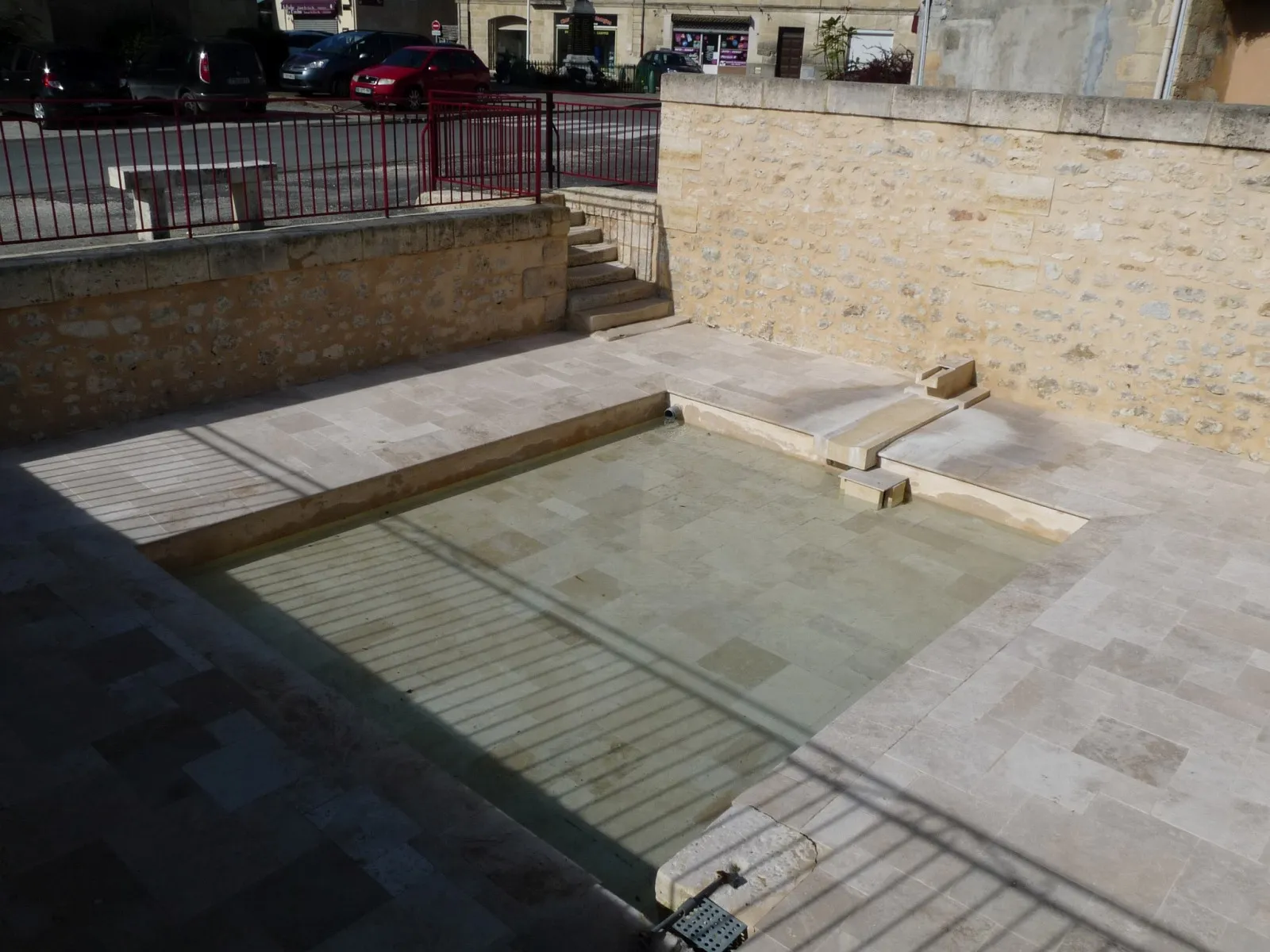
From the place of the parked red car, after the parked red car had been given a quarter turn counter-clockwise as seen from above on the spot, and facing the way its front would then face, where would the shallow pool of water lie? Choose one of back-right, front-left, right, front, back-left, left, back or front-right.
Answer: front-right

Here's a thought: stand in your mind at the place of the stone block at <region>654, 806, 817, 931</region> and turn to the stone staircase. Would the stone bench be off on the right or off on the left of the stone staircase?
left

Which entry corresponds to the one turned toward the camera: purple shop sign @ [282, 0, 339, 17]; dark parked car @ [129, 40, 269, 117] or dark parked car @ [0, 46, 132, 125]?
the purple shop sign

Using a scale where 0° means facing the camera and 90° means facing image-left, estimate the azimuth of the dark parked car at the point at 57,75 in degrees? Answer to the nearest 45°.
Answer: approximately 135°

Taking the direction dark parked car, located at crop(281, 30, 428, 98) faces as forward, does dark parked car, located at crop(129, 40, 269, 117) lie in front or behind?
in front

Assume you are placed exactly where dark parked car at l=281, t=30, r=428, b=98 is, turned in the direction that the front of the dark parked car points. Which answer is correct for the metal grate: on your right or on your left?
on your left

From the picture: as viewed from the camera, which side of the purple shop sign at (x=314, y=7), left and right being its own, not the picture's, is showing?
front

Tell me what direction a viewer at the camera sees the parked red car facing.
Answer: facing the viewer and to the left of the viewer

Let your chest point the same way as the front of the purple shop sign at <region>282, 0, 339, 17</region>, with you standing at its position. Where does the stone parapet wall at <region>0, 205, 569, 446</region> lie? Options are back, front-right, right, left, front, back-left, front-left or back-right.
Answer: front

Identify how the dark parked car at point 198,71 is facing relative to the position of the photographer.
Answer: facing away from the viewer and to the left of the viewer

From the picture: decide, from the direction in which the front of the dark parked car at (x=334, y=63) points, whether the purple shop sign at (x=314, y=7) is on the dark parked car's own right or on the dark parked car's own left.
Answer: on the dark parked car's own right

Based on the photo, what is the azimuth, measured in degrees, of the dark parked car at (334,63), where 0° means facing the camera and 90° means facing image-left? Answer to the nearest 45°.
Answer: approximately 45°

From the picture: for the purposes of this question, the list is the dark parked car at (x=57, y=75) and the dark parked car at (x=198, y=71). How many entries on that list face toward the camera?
0

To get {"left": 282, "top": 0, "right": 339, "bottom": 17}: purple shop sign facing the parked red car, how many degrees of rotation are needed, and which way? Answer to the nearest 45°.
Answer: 0° — it already faces it

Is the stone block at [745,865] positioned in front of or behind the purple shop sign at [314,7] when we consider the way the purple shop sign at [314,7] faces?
in front

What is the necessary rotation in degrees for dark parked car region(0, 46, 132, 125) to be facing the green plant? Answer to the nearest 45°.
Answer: approximately 135° to its right

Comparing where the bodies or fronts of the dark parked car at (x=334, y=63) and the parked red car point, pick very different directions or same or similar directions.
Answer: same or similar directions
